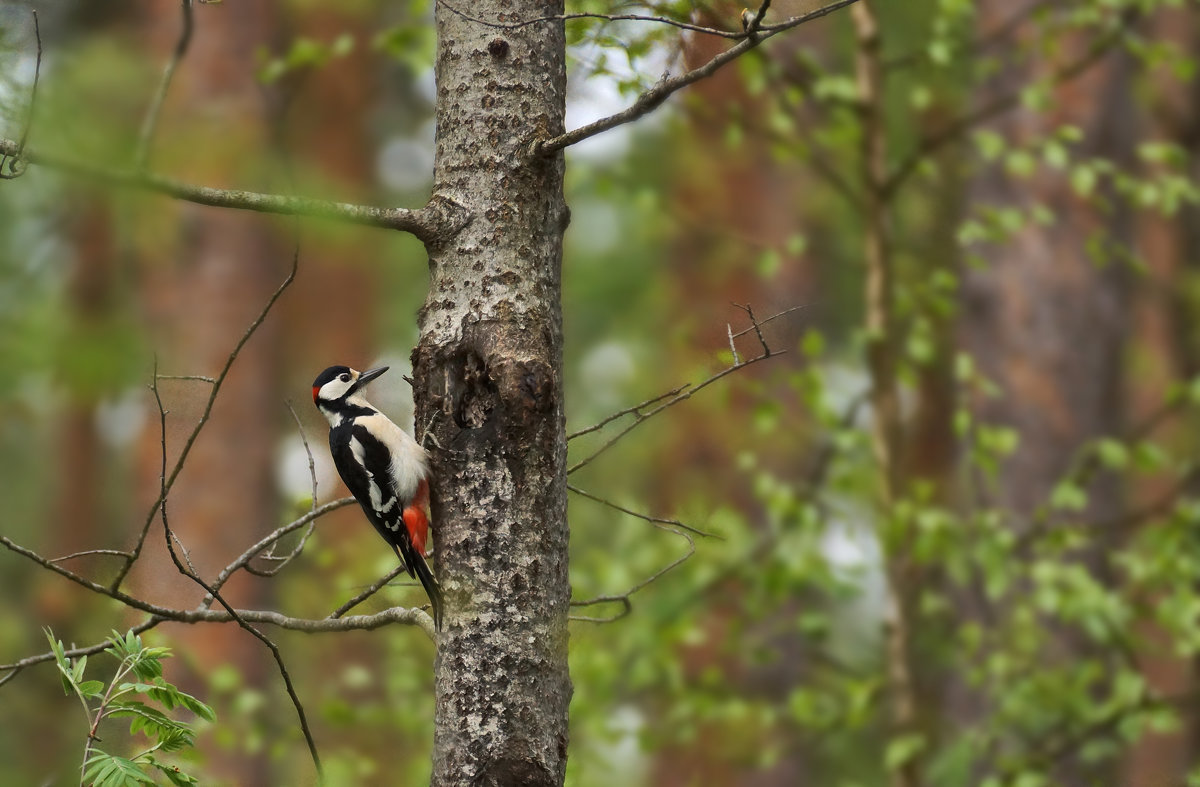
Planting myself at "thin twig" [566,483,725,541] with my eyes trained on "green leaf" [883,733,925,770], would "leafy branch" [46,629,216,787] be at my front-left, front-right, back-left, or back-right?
back-left

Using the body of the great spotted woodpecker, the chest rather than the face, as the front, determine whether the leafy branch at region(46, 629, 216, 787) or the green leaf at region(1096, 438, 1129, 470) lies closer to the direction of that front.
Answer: the green leaf

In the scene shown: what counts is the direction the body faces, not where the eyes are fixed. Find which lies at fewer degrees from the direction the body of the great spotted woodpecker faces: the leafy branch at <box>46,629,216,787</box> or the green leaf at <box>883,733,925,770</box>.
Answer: the green leaf

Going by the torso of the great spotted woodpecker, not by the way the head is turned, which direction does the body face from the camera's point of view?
to the viewer's right

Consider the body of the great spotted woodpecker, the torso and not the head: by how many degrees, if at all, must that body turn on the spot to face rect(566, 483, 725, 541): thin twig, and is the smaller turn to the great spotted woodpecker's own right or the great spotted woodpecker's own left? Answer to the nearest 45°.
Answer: approximately 45° to the great spotted woodpecker's own right

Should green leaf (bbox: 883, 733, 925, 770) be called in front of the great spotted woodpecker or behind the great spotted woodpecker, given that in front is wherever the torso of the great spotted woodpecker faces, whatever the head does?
in front

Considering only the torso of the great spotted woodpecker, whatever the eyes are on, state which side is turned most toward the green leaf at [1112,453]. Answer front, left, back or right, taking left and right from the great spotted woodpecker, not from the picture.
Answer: front
